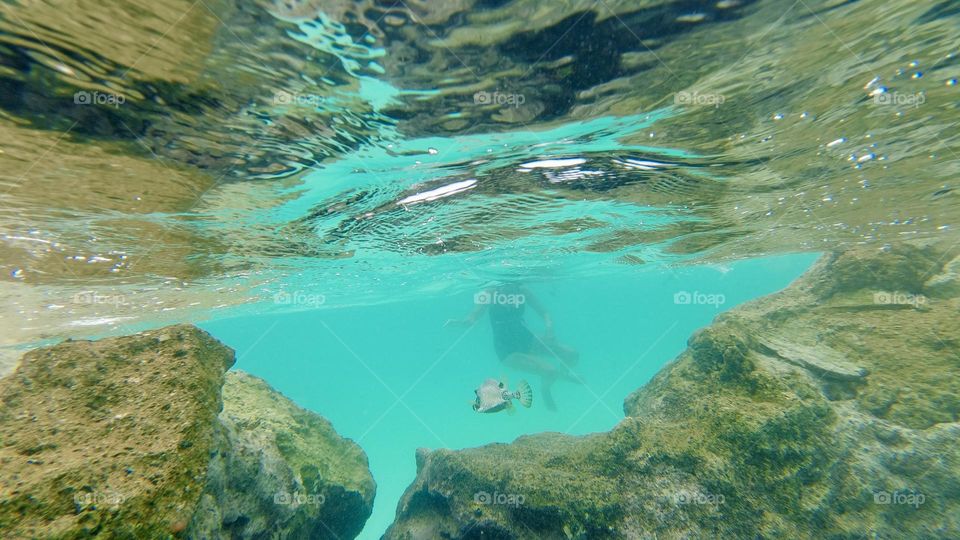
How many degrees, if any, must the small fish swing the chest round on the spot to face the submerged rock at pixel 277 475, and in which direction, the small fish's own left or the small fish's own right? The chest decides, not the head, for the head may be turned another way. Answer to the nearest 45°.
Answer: approximately 45° to the small fish's own left

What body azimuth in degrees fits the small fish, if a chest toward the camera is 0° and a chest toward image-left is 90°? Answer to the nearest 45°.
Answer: approximately 90°

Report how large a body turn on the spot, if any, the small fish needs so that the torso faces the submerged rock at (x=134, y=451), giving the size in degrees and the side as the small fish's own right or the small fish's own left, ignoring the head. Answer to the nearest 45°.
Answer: approximately 45° to the small fish's own left
